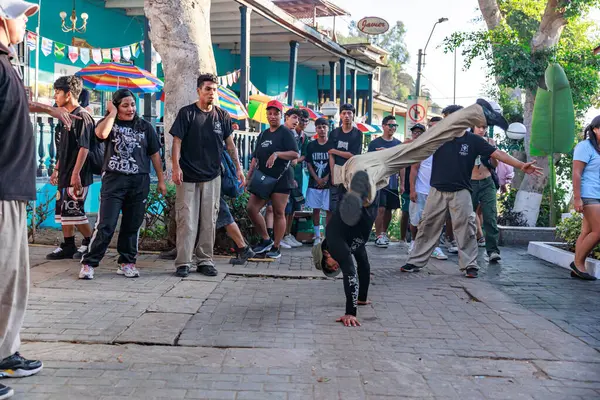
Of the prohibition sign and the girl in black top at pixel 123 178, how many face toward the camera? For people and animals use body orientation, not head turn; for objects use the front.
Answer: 2

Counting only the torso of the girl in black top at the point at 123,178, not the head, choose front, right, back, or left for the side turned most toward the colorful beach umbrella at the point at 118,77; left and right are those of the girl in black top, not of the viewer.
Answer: back

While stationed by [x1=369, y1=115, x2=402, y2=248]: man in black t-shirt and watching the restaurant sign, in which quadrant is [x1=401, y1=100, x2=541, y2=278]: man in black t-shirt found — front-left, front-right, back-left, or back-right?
back-right
